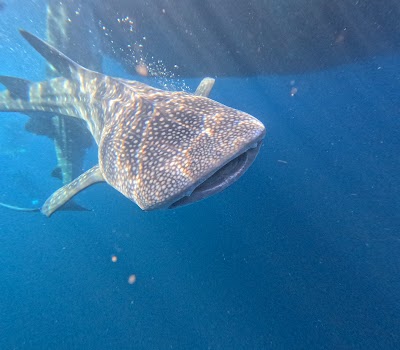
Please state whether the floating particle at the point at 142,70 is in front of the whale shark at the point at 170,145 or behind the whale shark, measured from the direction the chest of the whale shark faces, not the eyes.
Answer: behind
